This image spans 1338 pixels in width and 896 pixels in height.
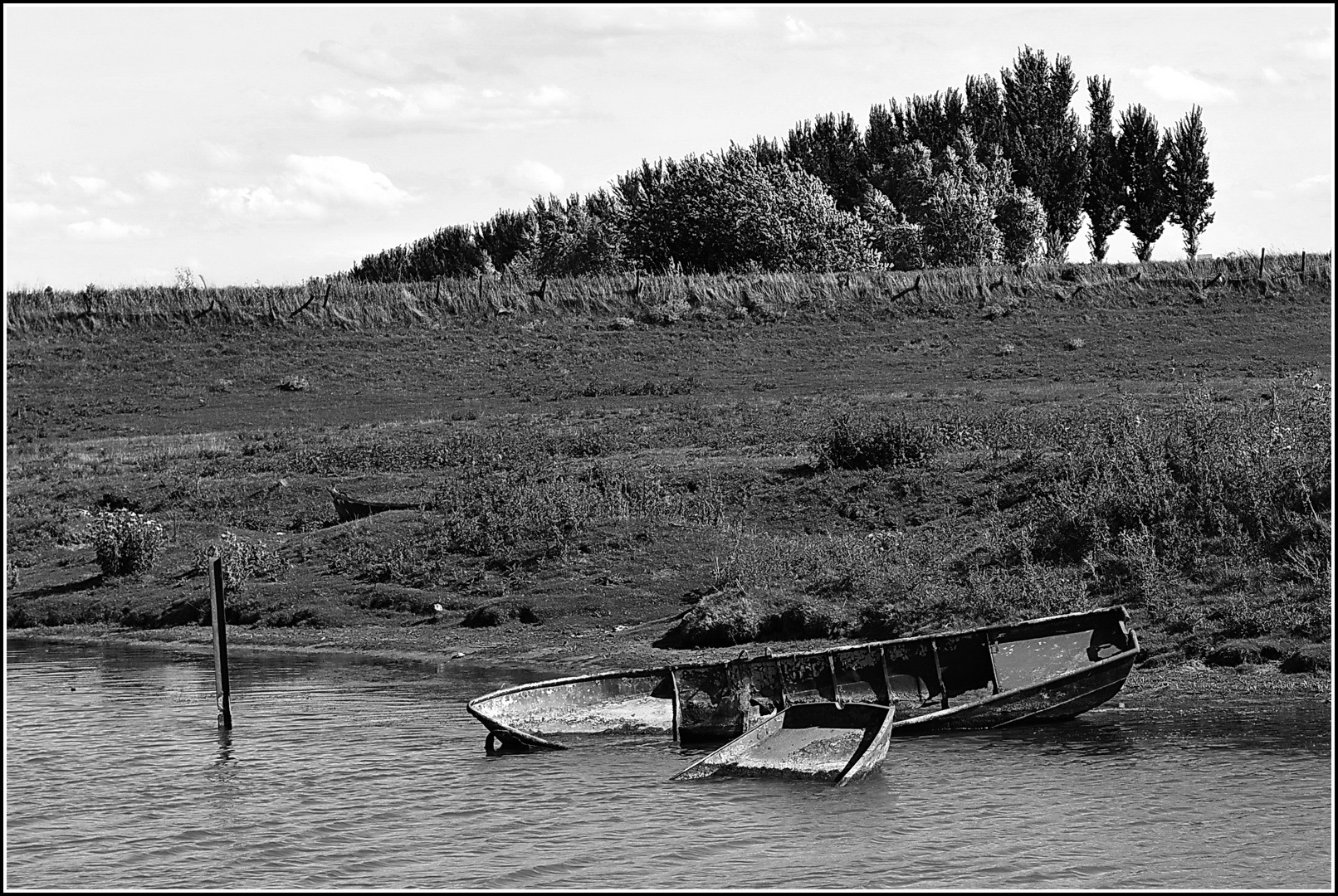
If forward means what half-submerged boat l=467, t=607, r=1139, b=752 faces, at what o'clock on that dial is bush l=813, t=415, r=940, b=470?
The bush is roughly at 3 o'clock from the half-submerged boat.

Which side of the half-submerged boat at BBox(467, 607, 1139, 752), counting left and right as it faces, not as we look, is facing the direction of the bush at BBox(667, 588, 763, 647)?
right

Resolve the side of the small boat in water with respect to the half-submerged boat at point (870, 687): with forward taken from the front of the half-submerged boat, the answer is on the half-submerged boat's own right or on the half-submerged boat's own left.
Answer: on the half-submerged boat's own left

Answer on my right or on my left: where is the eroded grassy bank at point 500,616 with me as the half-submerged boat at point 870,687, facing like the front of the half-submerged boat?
on my right

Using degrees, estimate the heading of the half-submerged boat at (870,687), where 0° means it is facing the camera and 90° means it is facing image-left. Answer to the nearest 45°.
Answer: approximately 90°

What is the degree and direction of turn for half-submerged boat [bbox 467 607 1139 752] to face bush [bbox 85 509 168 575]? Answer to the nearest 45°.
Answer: approximately 45° to its right

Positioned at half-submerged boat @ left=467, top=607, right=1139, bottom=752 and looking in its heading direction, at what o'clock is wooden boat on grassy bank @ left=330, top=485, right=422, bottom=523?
The wooden boat on grassy bank is roughly at 2 o'clock from the half-submerged boat.

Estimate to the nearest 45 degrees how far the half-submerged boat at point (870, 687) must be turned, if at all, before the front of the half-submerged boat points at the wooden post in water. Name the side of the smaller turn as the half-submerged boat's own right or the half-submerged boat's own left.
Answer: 0° — it already faces it
